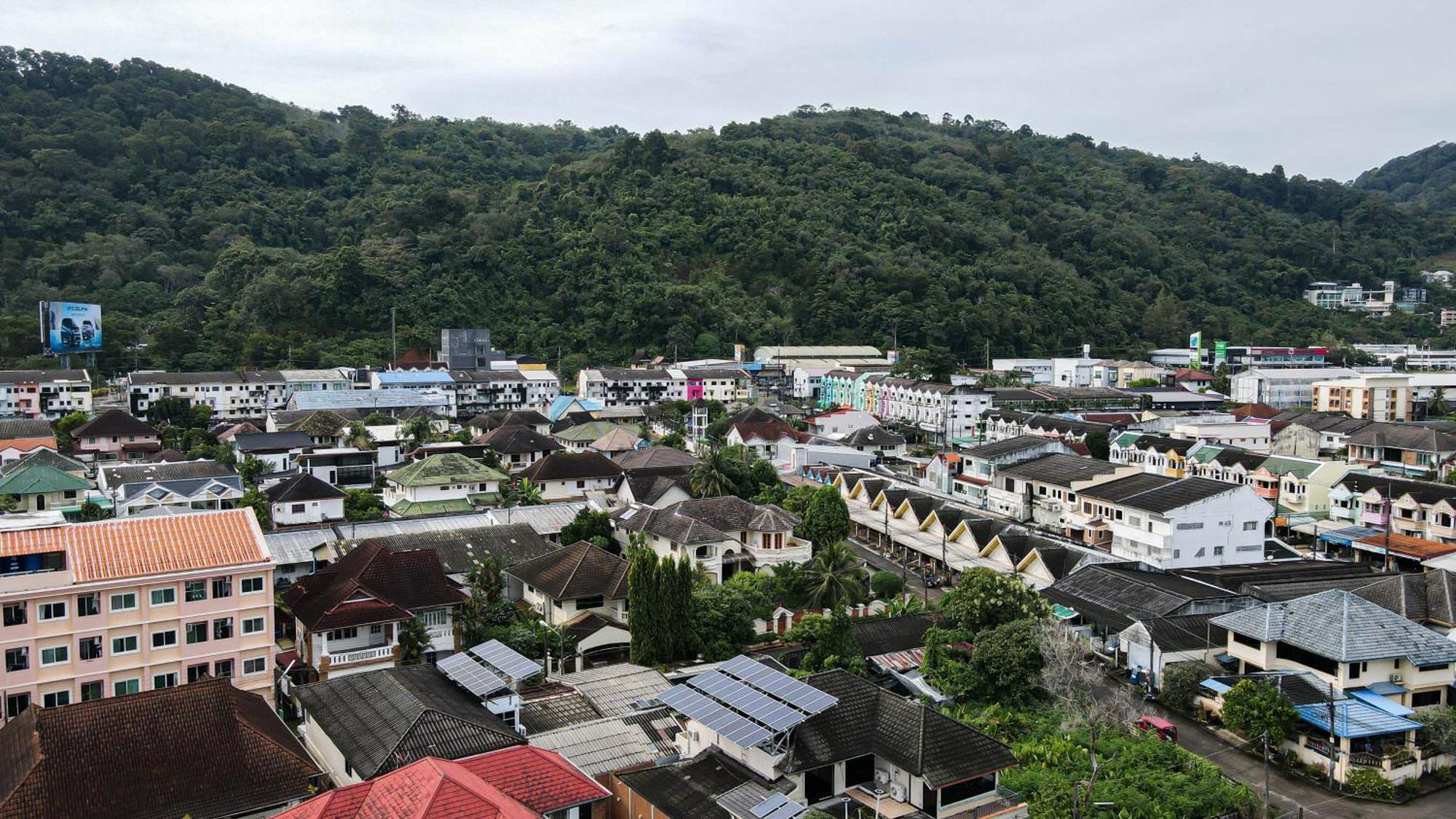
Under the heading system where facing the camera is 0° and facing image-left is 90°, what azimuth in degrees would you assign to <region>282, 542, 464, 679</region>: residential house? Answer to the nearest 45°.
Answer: approximately 0°

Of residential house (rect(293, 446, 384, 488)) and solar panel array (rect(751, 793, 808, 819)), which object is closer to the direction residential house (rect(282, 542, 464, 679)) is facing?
the solar panel array

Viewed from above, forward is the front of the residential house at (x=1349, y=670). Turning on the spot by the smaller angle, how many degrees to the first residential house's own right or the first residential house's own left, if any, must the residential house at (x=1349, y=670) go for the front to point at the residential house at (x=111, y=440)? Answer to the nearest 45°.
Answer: approximately 45° to the first residential house's own right

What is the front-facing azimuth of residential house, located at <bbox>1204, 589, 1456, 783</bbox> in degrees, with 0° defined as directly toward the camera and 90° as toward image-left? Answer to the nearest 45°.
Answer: approximately 45°

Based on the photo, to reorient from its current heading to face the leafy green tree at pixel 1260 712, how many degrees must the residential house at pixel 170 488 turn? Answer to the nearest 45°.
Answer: approximately 45° to its left

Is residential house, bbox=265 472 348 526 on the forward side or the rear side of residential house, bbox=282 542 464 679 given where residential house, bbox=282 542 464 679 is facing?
on the rear side

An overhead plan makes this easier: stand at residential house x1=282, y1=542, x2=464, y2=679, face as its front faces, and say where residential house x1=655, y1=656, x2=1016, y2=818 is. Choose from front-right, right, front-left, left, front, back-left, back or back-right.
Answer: front-left

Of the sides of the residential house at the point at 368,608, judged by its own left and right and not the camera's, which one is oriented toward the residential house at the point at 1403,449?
left

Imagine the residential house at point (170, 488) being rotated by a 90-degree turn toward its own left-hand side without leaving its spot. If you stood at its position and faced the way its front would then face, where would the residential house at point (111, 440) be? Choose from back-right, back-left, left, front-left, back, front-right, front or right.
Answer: left

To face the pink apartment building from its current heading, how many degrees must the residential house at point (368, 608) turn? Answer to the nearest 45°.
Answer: approximately 45° to its right

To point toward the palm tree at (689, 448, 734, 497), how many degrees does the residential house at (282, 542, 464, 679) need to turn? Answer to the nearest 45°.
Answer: approximately 135° to its left

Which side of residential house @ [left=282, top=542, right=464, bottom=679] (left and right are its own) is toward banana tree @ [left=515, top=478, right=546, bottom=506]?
back

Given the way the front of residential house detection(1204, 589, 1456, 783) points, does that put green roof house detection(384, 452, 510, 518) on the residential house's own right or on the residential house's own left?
on the residential house's own right
